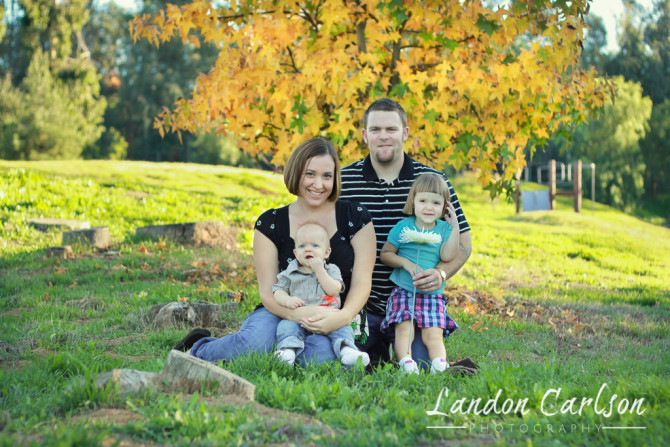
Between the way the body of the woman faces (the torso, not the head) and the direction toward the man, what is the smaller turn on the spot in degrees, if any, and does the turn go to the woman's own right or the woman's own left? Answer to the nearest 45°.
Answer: approximately 135° to the woman's own left

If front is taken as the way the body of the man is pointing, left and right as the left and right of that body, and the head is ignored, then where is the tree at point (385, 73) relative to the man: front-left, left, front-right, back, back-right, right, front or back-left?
back

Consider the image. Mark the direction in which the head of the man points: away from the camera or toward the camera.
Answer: toward the camera

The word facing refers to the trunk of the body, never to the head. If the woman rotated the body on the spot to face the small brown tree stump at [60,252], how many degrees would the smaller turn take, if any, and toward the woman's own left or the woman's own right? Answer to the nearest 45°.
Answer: approximately 135° to the woman's own right

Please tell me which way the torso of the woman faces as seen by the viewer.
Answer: toward the camera

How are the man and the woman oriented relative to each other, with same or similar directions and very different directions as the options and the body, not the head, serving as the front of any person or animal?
same or similar directions

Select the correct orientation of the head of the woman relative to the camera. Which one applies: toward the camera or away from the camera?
toward the camera

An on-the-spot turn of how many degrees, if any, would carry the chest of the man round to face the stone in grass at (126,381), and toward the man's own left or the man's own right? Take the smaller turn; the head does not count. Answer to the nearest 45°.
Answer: approximately 45° to the man's own right

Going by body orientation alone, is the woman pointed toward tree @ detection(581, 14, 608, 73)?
no

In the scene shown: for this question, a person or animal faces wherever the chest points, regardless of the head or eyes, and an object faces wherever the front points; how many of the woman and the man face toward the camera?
2

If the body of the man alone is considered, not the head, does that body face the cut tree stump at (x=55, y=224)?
no

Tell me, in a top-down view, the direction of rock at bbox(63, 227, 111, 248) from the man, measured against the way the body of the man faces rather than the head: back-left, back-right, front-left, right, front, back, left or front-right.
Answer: back-right

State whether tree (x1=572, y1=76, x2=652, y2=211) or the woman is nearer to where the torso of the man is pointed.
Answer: the woman

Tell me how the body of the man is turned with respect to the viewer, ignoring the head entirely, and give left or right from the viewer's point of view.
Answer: facing the viewer

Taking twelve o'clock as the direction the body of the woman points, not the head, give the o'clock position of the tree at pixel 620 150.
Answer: The tree is roughly at 7 o'clock from the woman.

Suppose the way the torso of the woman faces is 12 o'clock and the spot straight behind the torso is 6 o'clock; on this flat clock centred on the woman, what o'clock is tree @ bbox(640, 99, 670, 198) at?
The tree is roughly at 7 o'clock from the woman.

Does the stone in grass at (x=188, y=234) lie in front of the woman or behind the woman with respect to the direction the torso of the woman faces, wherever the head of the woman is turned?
behind

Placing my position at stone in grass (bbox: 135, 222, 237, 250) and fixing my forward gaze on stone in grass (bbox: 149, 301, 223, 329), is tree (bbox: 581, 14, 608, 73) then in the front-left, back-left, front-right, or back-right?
back-left

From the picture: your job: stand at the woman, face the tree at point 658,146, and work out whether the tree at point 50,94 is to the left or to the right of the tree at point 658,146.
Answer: left
